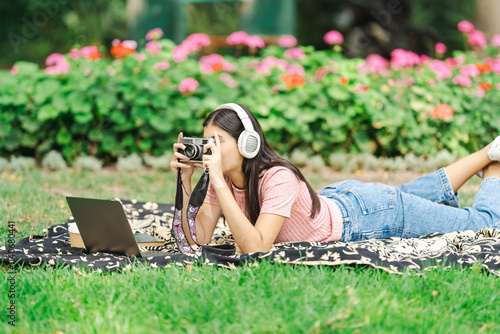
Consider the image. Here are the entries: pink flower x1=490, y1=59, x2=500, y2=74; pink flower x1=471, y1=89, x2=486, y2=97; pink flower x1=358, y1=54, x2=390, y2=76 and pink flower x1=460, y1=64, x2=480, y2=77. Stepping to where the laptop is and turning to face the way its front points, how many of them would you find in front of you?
4

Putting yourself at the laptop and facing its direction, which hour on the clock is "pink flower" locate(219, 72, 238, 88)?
The pink flower is roughly at 11 o'clock from the laptop.

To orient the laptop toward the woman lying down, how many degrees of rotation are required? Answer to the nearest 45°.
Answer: approximately 45° to its right

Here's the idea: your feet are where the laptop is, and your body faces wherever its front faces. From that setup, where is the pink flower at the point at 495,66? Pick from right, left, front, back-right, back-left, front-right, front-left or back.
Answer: front

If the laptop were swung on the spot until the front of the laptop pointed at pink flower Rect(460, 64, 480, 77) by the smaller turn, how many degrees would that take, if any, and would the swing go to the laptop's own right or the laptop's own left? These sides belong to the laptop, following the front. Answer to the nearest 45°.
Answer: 0° — it already faces it

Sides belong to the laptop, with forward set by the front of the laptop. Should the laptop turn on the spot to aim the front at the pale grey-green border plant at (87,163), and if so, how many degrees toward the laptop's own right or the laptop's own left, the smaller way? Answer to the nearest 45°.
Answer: approximately 45° to the laptop's own left

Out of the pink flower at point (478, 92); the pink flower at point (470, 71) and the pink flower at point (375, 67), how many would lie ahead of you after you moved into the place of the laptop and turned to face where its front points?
3

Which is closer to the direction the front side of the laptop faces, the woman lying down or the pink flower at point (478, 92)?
the pink flower

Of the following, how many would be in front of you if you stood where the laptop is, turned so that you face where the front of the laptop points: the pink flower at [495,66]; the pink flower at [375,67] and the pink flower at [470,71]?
3

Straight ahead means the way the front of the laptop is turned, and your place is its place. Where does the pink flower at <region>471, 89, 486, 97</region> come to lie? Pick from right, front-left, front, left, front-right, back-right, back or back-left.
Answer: front

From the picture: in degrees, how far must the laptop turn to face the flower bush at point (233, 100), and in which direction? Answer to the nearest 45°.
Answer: approximately 45° to its left

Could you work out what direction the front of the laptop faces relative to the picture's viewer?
facing away from the viewer and to the right of the viewer

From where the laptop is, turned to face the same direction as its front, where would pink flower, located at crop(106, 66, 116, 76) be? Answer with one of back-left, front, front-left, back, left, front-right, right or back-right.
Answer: front-left

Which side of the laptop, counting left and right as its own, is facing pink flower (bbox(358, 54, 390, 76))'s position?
front

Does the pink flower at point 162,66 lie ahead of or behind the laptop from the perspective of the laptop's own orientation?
ahead
